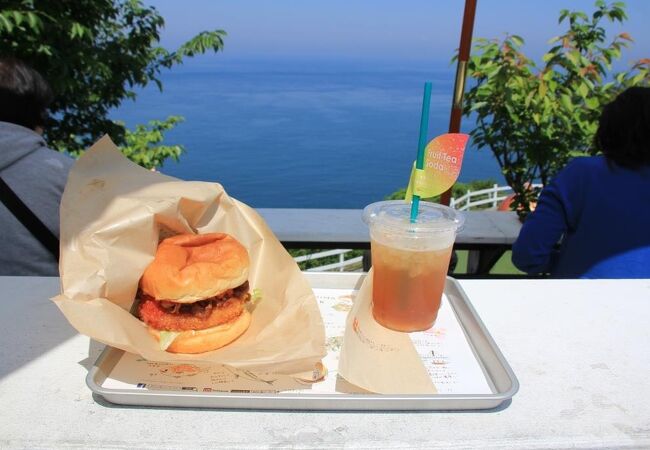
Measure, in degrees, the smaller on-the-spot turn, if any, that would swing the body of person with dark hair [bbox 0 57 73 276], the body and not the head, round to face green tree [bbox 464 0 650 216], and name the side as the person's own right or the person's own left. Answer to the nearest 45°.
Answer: approximately 90° to the person's own right

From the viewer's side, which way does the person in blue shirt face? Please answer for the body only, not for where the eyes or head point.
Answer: away from the camera

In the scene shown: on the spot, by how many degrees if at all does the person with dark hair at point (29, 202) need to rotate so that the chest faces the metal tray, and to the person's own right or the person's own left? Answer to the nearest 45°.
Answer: approximately 180°

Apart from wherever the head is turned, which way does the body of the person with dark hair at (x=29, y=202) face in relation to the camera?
away from the camera

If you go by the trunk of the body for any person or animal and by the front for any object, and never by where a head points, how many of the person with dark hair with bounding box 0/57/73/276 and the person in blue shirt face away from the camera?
2

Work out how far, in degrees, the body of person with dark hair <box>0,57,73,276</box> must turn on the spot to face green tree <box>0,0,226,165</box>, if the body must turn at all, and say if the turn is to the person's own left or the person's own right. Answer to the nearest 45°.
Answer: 0° — they already face it

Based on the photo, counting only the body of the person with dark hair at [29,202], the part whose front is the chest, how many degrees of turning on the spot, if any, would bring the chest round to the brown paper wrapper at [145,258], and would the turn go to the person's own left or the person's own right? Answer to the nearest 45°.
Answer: approximately 180°

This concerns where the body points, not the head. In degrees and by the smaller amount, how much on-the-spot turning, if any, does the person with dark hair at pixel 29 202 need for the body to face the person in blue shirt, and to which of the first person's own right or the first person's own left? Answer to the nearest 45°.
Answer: approximately 135° to the first person's own right

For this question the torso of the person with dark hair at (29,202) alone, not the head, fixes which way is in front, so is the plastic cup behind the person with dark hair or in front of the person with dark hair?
behind

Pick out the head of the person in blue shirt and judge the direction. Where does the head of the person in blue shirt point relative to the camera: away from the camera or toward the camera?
away from the camera

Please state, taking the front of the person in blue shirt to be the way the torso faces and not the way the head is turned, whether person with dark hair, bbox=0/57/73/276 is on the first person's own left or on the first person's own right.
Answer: on the first person's own left
